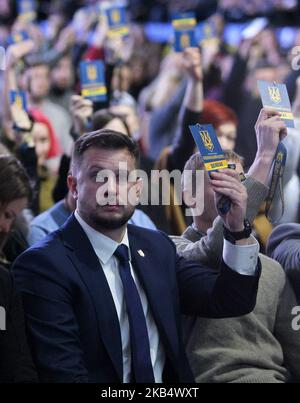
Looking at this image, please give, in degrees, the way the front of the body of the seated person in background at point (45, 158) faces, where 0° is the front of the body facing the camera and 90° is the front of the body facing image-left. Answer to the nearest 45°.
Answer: approximately 45°

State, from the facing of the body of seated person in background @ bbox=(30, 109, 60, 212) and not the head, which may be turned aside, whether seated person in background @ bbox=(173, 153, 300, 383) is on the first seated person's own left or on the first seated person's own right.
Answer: on the first seated person's own left

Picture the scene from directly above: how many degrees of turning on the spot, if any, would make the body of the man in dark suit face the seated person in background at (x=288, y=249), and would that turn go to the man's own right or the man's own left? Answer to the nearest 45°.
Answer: approximately 90° to the man's own left

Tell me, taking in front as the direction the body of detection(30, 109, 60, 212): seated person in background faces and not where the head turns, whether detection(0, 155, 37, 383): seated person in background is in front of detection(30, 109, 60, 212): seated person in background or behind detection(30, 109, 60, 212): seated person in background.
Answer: in front
